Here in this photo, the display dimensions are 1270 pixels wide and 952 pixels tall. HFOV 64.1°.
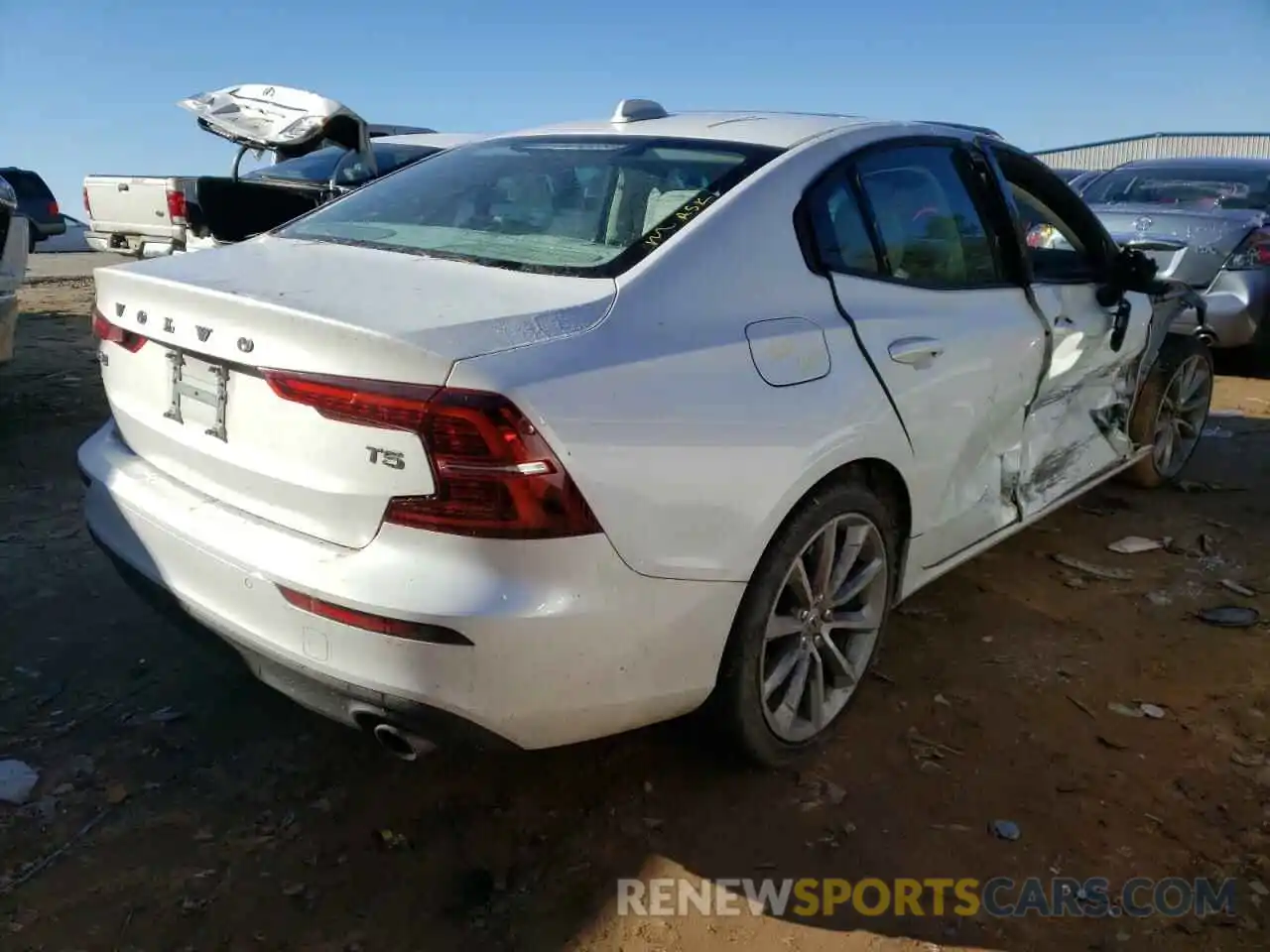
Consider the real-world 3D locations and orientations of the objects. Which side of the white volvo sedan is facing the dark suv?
left

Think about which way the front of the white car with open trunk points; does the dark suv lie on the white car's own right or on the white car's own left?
on the white car's own left

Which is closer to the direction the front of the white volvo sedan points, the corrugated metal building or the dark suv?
the corrugated metal building

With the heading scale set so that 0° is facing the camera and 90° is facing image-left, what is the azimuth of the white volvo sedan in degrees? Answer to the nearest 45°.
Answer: approximately 225°

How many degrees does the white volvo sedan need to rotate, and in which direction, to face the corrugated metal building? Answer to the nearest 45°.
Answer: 0° — it already faces it

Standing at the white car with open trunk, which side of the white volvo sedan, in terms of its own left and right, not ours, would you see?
left

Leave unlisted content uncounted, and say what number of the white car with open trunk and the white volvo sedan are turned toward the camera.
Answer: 0
